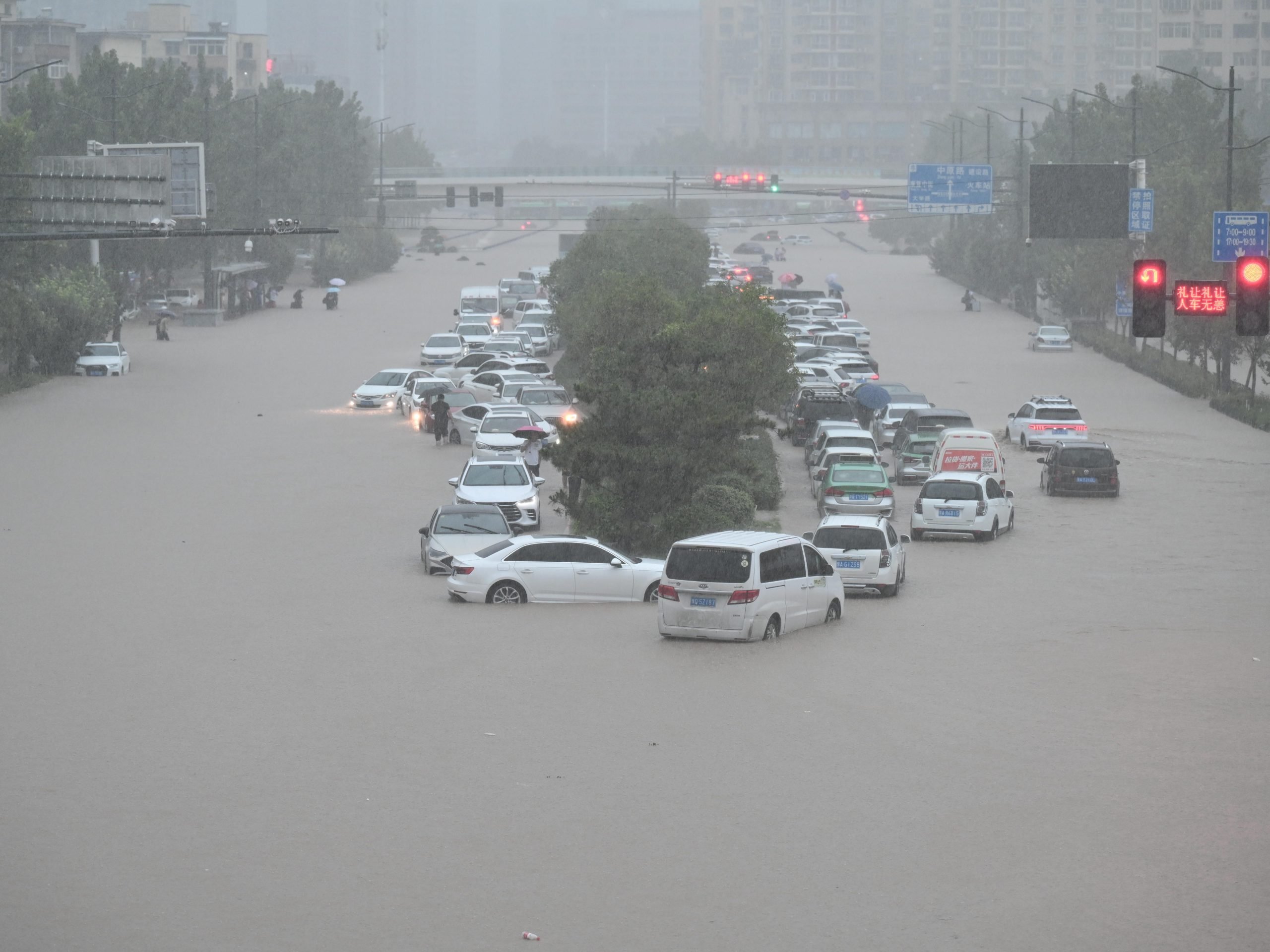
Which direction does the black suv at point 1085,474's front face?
away from the camera

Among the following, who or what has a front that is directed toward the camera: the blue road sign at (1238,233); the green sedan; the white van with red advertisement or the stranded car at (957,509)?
the blue road sign

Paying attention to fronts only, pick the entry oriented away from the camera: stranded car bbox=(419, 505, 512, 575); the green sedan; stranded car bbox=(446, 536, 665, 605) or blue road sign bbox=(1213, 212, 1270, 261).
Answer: the green sedan

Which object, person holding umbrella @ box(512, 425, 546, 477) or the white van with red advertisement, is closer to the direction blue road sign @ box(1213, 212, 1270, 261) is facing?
the white van with red advertisement

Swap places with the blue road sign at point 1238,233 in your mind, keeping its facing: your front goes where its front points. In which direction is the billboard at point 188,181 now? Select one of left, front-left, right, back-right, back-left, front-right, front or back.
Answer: right

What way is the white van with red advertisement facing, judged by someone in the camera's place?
facing away from the viewer

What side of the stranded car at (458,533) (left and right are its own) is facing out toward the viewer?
front

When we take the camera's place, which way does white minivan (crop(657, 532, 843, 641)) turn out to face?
facing away from the viewer and to the right of the viewer

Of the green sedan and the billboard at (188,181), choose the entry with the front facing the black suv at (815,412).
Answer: the green sedan

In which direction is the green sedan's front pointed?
away from the camera

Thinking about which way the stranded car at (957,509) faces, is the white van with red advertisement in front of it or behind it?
in front

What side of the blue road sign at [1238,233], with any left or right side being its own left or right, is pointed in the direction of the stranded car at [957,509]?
front

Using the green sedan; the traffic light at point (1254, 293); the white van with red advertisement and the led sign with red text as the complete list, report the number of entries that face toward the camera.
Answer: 2

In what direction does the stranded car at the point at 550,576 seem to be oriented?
to the viewer's right

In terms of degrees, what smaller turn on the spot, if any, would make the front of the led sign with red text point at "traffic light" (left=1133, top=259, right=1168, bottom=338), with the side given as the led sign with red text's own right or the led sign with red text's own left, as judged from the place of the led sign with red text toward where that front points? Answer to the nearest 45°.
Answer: approximately 45° to the led sign with red text's own right
